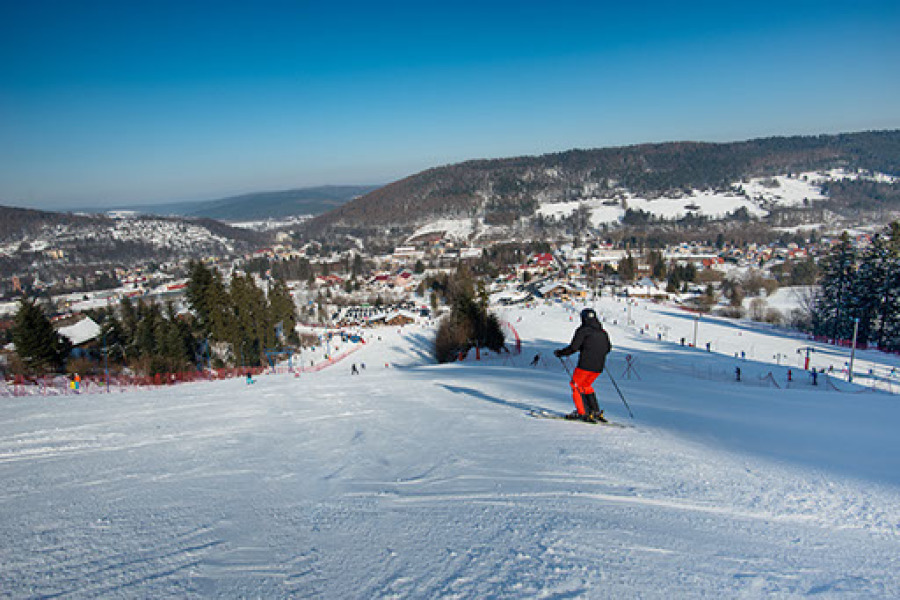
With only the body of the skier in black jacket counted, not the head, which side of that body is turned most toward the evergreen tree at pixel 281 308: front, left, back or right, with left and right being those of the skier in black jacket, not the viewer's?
front

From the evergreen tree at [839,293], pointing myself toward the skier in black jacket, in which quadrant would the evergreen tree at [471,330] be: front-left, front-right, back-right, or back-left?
front-right

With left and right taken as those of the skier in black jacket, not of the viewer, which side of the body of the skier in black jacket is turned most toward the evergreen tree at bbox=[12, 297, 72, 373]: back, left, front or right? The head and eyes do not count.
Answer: front

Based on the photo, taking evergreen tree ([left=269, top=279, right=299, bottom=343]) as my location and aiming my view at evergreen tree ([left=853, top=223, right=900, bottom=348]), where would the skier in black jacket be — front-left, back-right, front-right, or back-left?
front-right

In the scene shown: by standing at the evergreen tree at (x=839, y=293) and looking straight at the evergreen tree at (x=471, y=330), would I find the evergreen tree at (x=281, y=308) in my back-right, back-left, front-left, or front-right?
front-right

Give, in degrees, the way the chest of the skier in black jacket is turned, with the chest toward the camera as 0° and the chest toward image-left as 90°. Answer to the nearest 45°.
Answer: approximately 135°

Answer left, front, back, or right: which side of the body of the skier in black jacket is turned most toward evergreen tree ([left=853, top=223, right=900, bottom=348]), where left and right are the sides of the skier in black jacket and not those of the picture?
right

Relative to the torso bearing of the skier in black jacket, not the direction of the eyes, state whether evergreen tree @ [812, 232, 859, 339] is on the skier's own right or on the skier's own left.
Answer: on the skier's own right
